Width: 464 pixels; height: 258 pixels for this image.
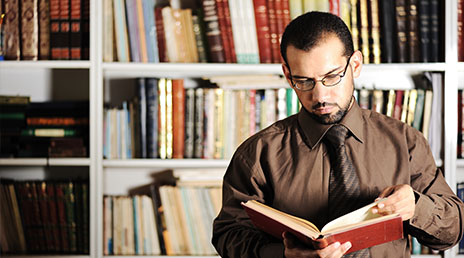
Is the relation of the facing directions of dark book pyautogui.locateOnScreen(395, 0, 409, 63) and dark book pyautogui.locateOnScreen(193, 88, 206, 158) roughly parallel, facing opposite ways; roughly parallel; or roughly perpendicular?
roughly parallel

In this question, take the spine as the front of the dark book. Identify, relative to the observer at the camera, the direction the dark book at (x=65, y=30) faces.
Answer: facing the viewer

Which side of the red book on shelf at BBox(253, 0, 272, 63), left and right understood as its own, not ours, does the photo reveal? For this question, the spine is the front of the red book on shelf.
front

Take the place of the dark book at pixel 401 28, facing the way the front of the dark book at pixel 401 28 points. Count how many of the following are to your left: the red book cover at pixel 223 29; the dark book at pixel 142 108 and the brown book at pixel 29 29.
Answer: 0

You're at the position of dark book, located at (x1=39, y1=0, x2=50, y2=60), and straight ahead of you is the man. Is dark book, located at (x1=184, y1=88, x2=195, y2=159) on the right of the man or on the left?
left

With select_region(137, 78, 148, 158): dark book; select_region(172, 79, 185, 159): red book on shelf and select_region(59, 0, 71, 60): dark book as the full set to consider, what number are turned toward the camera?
3

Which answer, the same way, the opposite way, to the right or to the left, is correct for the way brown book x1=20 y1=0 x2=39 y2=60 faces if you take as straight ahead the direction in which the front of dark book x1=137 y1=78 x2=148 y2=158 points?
the same way

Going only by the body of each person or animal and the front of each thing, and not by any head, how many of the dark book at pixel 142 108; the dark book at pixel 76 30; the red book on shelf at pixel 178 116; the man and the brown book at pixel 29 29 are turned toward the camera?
5

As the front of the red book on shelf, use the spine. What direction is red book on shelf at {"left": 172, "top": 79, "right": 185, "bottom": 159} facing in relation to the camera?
toward the camera

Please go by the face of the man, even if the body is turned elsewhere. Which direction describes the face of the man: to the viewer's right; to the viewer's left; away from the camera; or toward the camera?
toward the camera

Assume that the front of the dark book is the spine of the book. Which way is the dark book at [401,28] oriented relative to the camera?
toward the camera

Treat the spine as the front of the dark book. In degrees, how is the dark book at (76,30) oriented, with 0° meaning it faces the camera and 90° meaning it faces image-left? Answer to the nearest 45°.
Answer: approximately 0°

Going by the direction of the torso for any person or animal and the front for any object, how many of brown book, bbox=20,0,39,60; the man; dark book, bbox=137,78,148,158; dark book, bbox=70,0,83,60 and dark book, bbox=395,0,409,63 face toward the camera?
5

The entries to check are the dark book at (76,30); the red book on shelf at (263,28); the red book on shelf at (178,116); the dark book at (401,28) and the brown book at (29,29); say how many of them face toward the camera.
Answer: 5
